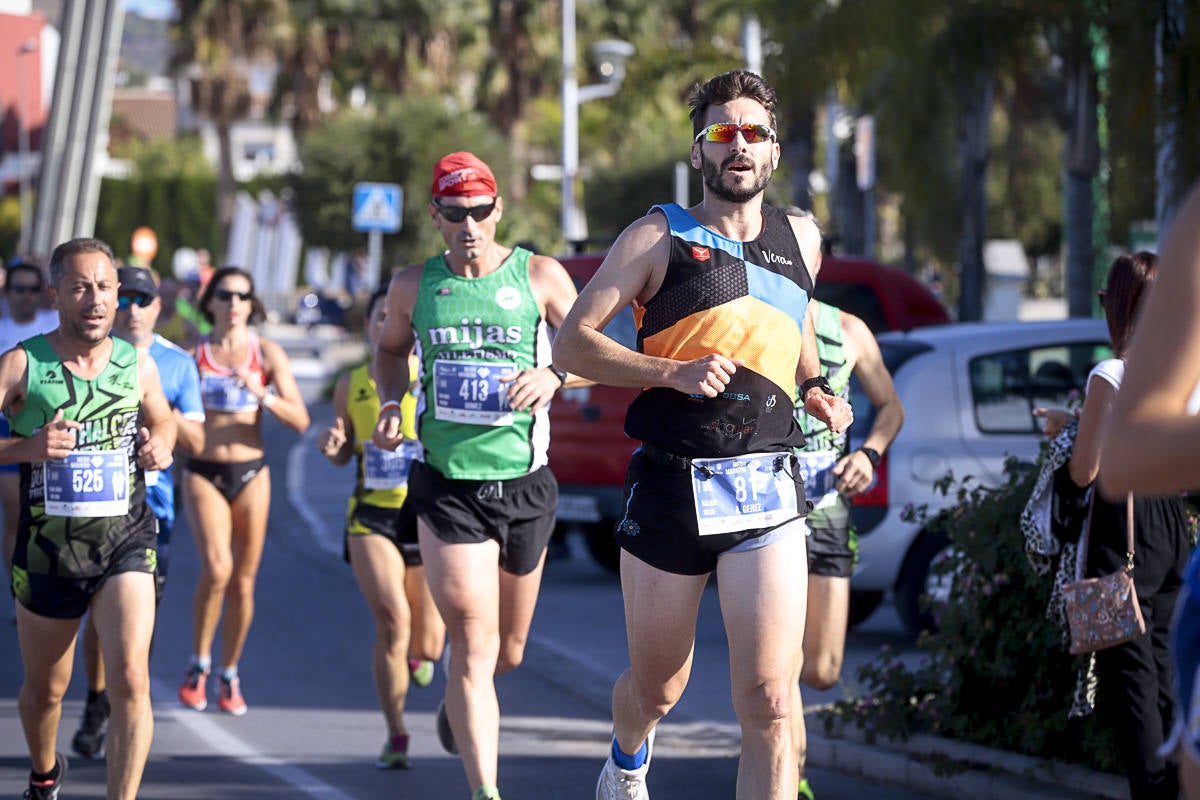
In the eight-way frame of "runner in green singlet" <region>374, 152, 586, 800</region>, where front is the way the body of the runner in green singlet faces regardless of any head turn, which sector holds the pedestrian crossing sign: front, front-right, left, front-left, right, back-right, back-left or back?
back

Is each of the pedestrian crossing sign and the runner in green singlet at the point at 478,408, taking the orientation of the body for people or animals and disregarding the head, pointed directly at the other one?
no

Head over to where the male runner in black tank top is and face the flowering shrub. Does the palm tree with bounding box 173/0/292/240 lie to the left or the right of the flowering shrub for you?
left

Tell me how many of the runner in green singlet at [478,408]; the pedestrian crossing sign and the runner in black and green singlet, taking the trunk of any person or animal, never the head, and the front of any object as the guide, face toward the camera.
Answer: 3

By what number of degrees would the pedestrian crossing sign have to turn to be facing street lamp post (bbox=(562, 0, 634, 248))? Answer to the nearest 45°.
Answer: approximately 135° to its left

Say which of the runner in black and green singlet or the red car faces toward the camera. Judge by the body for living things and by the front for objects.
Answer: the runner in black and green singlet

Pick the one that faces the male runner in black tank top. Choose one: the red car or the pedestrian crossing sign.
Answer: the pedestrian crossing sign

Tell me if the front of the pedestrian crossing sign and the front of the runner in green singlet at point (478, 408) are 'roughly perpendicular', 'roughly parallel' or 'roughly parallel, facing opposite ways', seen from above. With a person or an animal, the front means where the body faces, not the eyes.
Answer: roughly parallel

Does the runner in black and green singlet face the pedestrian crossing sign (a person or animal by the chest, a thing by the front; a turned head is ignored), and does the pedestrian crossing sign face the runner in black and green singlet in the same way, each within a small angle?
no

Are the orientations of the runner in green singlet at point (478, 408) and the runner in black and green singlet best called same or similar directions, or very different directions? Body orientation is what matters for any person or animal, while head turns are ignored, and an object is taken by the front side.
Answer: same or similar directions

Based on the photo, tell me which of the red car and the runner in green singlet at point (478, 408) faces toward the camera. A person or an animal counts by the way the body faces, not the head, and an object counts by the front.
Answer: the runner in green singlet

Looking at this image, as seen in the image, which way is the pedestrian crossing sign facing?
toward the camera

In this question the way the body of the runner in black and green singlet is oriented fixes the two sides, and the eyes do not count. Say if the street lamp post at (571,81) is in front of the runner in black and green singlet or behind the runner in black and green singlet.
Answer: behind

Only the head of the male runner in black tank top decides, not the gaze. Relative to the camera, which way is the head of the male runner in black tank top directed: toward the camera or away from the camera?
toward the camera

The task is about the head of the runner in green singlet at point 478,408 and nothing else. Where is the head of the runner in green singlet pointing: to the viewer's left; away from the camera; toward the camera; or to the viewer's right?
toward the camera

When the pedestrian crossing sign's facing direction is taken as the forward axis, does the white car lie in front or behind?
in front

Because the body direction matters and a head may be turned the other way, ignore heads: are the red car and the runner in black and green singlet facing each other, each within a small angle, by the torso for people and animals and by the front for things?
no

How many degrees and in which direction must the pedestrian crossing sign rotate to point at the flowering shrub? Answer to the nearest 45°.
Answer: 0° — it already faces it

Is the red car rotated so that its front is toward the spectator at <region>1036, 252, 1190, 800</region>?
no

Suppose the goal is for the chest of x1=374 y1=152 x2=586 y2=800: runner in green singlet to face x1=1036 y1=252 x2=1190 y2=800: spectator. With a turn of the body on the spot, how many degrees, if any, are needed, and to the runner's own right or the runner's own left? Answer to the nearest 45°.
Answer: approximately 45° to the runner's own left

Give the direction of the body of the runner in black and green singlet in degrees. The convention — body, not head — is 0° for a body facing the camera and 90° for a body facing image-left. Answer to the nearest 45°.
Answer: approximately 0°
